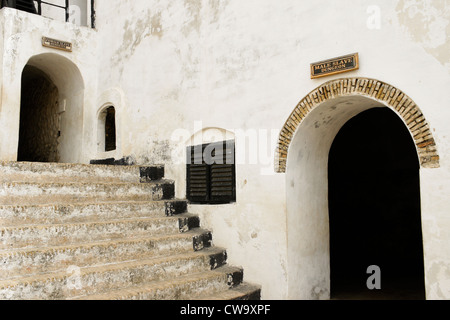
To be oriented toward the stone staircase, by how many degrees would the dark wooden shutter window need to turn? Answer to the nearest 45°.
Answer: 0° — it already faces it

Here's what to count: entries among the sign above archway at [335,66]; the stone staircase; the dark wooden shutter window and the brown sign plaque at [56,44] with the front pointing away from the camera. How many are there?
0

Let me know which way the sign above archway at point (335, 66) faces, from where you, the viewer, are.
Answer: facing the viewer and to the left of the viewer

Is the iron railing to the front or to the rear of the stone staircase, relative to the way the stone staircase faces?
to the rear

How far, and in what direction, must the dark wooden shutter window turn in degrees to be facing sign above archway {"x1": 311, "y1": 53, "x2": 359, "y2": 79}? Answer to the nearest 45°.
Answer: approximately 90° to its left

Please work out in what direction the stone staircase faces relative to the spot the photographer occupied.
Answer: facing the viewer and to the right of the viewer

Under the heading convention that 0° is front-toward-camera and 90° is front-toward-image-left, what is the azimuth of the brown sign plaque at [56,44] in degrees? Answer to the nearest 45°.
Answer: approximately 315°

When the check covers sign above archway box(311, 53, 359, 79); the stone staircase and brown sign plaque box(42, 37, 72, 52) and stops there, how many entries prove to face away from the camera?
0

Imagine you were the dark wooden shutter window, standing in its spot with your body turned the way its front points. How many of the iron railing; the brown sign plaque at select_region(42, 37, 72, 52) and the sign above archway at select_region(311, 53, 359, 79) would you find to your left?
1

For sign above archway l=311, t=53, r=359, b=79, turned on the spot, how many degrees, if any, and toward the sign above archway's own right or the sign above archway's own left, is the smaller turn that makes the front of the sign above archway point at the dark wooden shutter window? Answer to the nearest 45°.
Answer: approximately 90° to the sign above archway's own right

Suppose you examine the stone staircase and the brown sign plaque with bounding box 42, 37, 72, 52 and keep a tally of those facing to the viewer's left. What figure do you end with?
0
